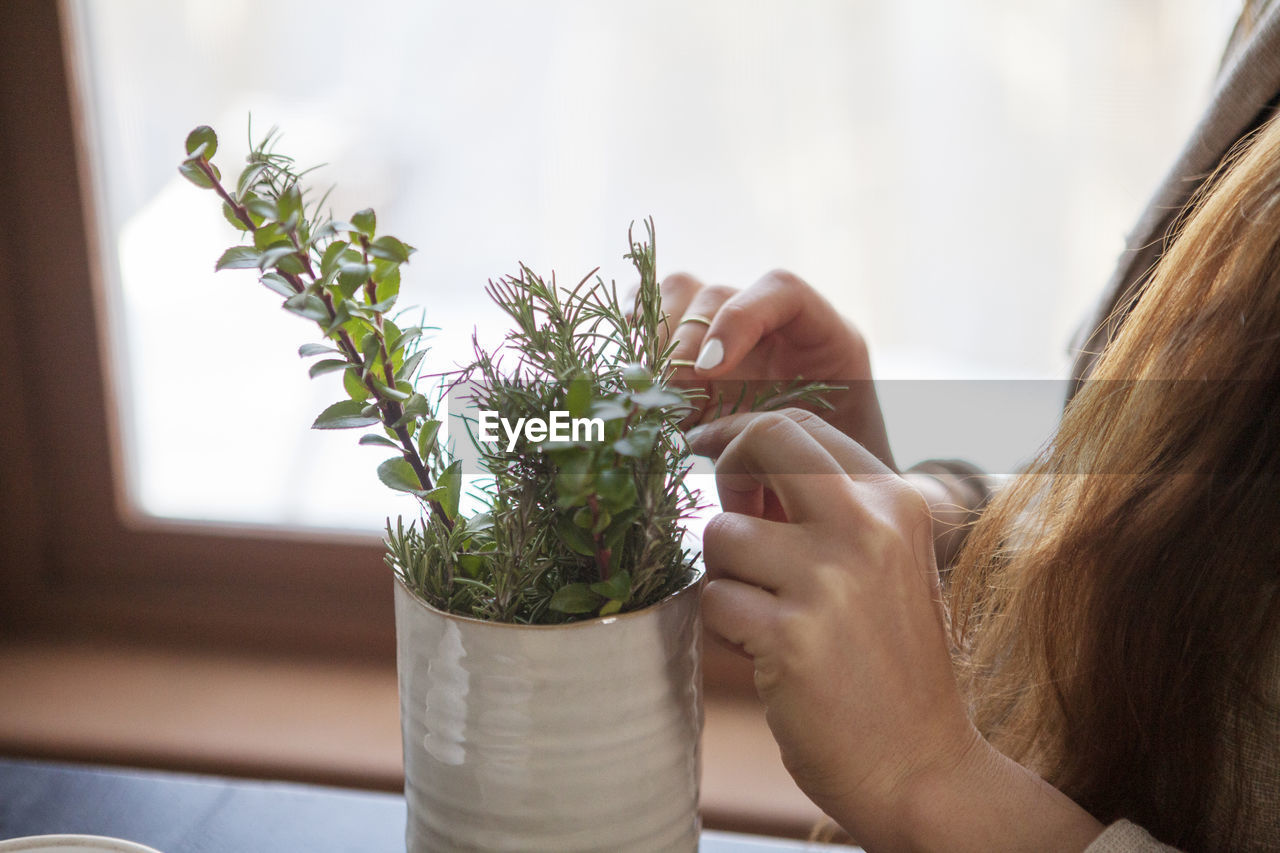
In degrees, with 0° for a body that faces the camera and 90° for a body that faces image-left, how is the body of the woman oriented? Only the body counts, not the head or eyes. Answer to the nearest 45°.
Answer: approximately 90°

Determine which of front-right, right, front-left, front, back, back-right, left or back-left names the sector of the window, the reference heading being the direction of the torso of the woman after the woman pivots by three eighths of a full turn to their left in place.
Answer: back

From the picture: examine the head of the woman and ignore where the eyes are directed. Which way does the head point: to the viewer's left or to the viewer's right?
to the viewer's left
